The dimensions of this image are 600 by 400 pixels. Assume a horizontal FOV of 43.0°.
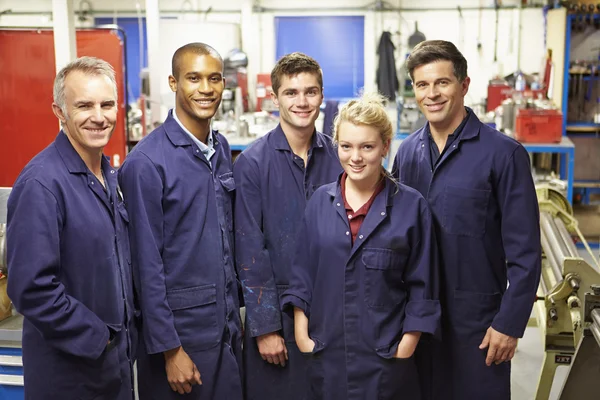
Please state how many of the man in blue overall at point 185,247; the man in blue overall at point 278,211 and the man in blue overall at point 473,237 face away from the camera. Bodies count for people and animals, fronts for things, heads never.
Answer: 0

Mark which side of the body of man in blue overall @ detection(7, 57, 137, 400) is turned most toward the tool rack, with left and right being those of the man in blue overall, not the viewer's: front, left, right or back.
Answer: left

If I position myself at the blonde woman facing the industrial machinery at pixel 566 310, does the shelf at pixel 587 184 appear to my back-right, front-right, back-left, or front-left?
front-left

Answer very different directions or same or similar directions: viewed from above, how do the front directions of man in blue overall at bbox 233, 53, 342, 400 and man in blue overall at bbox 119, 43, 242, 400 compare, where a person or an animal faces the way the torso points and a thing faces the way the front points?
same or similar directions

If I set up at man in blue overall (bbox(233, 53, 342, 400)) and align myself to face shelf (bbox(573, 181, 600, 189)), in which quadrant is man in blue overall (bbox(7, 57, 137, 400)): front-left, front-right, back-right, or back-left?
back-left

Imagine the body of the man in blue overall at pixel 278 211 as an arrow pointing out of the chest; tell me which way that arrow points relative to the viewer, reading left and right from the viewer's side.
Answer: facing the viewer and to the right of the viewer

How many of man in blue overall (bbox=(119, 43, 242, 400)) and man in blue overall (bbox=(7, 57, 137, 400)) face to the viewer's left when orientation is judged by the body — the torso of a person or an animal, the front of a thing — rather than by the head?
0

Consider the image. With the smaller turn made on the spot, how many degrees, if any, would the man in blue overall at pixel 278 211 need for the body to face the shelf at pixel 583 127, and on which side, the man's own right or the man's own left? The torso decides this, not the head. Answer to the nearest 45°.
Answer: approximately 90° to the man's own left

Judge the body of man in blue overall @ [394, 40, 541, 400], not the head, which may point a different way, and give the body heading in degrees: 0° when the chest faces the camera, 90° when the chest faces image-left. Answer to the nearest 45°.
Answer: approximately 45°

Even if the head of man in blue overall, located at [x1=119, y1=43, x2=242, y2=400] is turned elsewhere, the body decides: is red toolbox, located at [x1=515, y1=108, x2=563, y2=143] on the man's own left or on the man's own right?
on the man's own left

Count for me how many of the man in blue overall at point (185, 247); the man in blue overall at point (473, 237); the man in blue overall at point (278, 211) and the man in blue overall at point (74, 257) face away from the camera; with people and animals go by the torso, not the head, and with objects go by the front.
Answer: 0

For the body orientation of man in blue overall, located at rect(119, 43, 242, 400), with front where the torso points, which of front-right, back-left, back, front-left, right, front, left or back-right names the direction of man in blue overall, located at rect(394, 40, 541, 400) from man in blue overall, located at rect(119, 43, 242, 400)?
front-left

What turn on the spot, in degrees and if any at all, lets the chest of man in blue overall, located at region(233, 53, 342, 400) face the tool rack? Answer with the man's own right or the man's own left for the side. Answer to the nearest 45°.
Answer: approximately 90° to the man's own left
